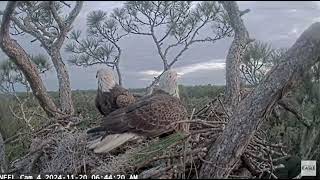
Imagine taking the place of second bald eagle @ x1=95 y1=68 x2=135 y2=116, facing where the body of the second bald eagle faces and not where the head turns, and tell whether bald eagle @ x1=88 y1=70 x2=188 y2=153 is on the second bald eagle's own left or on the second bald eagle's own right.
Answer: on the second bald eagle's own left
